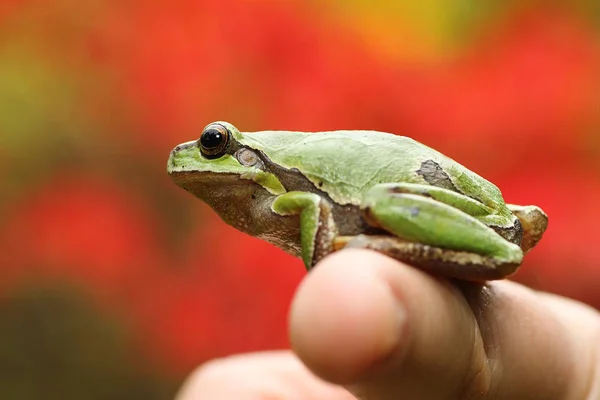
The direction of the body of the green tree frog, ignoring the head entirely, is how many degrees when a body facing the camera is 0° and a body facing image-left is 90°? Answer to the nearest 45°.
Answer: approximately 90°
